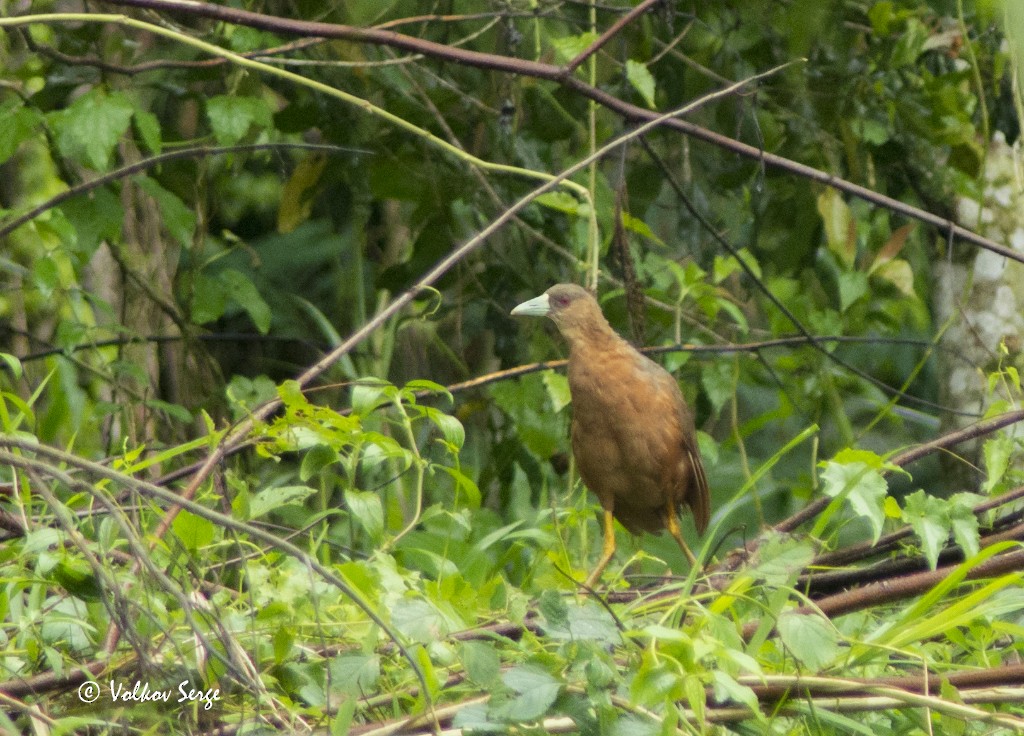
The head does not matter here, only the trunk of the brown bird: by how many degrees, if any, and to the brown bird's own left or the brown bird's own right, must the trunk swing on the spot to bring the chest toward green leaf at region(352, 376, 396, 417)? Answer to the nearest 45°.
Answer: approximately 45° to the brown bird's own right

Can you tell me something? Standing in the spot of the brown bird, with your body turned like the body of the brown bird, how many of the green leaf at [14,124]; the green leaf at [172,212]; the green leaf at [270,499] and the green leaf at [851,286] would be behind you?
1

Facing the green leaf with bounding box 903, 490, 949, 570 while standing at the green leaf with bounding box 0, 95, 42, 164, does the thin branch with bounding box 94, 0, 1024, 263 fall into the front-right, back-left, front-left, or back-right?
front-left

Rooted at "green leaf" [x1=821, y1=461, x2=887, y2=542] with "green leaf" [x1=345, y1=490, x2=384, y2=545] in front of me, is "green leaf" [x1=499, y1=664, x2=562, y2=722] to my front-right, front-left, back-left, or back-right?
front-left

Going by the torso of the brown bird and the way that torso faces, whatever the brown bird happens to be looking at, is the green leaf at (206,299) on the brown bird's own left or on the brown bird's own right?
on the brown bird's own right

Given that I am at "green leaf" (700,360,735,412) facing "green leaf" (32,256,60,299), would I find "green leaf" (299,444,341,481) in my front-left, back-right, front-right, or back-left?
front-left

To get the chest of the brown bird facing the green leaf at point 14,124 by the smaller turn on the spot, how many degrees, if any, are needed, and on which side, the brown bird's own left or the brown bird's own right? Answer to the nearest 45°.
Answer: approximately 45° to the brown bird's own right

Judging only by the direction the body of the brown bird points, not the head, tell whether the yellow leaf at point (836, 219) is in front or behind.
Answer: behind

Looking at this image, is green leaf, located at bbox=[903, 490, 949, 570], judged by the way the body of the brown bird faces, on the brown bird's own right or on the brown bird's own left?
on the brown bird's own left

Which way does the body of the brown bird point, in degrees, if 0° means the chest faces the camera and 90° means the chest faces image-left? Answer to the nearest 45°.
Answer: approximately 45°

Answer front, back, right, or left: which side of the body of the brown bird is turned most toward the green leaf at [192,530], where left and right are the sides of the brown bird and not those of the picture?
front

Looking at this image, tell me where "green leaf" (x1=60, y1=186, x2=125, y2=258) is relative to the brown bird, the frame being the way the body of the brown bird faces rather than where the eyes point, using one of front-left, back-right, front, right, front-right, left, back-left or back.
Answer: front-right

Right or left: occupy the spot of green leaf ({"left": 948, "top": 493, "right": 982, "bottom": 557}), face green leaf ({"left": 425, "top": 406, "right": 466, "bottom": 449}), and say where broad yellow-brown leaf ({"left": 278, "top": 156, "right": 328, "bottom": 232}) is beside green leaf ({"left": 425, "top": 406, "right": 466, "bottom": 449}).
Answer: right

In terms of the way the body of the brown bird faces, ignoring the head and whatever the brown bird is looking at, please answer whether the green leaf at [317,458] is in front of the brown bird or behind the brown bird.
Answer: in front
